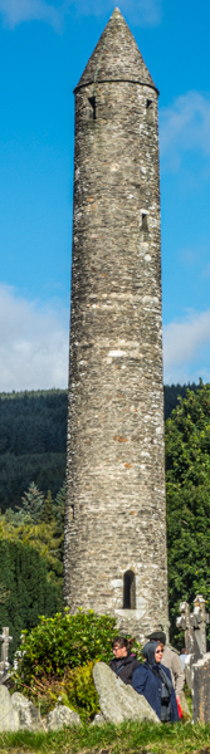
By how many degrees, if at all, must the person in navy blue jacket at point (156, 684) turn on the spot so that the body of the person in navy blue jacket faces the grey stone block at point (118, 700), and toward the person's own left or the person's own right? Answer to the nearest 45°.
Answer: approximately 90° to the person's own right

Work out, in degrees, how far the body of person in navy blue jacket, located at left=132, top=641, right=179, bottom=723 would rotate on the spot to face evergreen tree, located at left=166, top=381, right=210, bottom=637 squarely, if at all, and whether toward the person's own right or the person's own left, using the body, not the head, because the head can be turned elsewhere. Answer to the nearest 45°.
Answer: approximately 135° to the person's own left

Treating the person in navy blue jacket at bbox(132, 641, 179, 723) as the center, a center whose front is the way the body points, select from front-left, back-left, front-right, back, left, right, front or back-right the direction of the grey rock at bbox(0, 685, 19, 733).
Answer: back-right

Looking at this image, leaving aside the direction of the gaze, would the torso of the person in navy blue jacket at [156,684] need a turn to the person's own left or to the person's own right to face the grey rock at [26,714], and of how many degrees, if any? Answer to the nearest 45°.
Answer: approximately 135° to the person's own right

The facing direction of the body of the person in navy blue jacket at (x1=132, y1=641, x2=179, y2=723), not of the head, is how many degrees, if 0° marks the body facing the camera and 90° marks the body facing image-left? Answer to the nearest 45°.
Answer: approximately 315°

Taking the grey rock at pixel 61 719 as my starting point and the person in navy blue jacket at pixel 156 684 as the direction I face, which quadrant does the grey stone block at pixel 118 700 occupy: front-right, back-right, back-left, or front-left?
front-right

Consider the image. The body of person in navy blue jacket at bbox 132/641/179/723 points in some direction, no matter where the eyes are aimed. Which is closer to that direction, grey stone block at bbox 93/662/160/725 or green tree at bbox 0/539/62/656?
the grey stone block

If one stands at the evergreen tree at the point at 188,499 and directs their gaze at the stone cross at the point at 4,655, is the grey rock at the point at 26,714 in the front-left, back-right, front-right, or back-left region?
front-left
